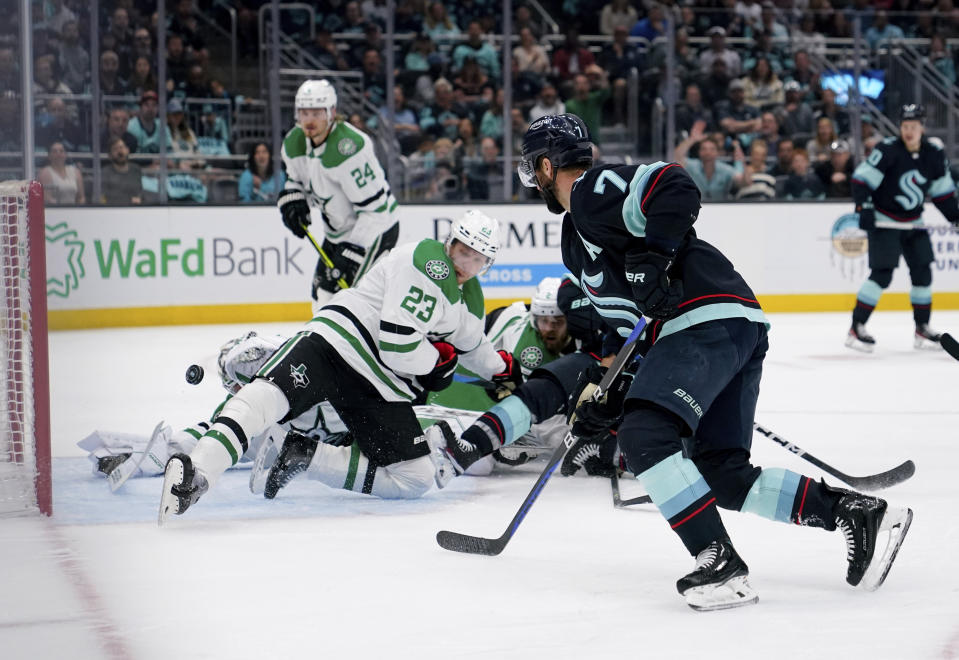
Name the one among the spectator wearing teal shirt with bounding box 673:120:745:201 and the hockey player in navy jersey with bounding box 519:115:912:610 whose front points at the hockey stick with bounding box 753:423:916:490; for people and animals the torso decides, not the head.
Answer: the spectator wearing teal shirt

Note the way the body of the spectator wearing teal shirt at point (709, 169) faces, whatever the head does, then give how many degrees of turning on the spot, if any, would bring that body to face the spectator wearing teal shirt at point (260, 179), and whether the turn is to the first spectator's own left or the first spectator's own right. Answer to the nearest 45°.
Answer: approximately 45° to the first spectator's own right

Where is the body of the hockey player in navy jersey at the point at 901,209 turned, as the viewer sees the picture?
toward the camera

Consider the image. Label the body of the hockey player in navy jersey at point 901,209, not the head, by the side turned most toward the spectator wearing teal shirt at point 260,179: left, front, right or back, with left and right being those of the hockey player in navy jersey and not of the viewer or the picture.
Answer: right

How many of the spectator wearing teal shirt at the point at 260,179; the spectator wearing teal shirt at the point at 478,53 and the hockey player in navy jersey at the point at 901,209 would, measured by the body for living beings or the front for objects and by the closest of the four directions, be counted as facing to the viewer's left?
0

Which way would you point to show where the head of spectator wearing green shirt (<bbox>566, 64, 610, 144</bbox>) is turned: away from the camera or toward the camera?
toward the camera

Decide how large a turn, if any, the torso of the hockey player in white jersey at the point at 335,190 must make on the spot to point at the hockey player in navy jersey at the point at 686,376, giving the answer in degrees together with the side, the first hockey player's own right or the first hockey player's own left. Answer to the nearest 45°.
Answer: approximately 45° to the first hockey player's own left

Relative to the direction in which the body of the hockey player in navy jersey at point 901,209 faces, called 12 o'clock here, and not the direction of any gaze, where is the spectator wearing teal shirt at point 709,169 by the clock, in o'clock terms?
The spectator wearing teal shirt is roughly at 5 o'clock from the hockey player in navy jersey.

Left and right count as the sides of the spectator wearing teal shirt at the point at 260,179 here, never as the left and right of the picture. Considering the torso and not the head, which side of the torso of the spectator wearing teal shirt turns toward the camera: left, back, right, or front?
front

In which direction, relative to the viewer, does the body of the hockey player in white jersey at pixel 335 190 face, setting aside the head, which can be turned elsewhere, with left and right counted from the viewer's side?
facing the viewer and to the left of the viewer

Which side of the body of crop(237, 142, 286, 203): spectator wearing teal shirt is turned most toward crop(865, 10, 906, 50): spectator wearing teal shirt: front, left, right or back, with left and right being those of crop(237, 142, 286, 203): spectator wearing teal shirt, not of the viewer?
left

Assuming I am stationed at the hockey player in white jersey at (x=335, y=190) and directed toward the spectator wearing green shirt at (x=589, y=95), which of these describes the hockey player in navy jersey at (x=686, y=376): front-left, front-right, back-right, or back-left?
back-right

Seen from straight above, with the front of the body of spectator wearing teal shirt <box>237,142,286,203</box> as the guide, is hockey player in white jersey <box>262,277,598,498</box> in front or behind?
in front

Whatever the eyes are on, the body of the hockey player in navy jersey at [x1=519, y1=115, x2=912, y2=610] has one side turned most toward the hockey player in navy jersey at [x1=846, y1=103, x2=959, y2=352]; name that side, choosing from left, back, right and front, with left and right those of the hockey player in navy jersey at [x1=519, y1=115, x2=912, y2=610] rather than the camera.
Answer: right

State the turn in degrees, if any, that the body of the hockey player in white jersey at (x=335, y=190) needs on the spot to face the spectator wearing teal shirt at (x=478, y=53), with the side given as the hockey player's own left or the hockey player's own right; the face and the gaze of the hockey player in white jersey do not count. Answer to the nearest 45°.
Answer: approximately 135° to the hockey player's own right

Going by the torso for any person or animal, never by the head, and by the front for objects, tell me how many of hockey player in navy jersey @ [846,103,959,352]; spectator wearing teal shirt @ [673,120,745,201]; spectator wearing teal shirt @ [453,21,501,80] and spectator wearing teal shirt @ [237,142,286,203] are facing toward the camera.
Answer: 4
